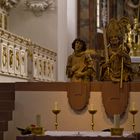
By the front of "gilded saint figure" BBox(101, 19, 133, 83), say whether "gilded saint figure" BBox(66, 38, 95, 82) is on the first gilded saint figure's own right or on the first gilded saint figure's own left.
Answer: on the first gilded saint figure's own right

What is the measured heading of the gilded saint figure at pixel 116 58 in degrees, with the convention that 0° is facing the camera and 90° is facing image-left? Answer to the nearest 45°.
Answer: approximately 0°
